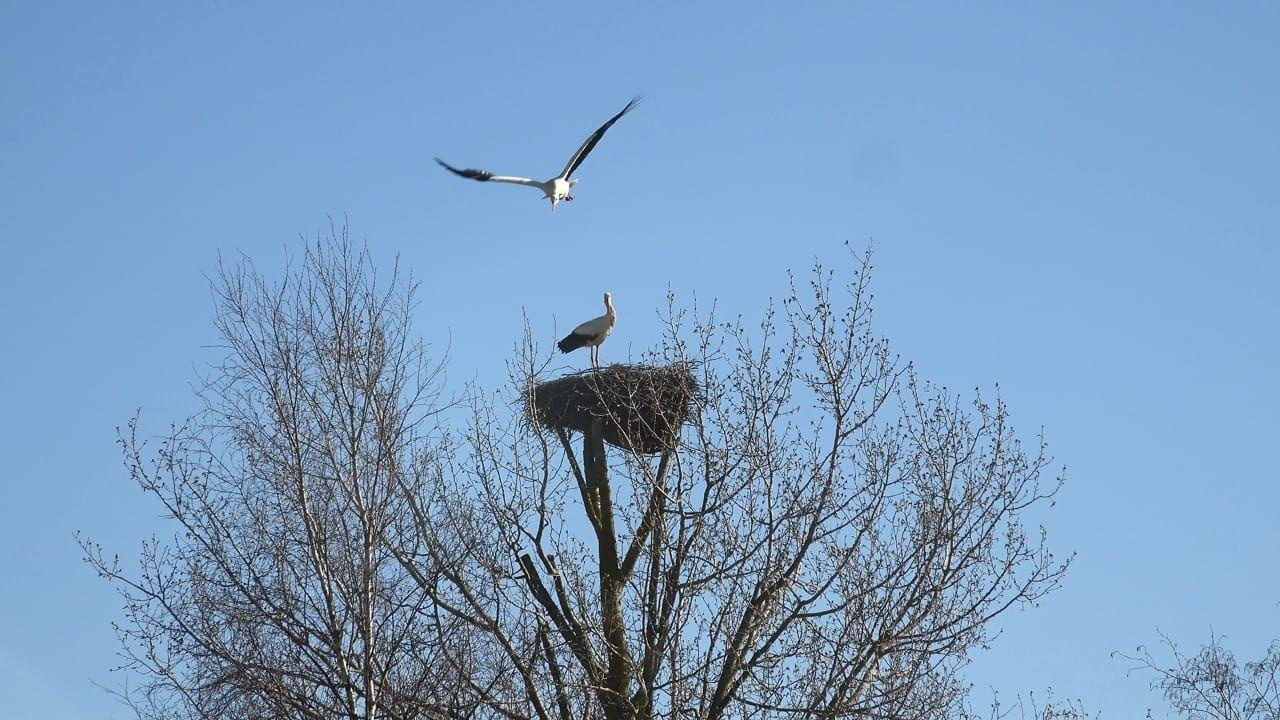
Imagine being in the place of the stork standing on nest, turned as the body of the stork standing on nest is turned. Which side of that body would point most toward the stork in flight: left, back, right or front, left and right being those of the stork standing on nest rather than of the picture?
right

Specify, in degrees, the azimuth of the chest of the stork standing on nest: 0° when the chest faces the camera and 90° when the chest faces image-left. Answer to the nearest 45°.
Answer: approximately 270°
